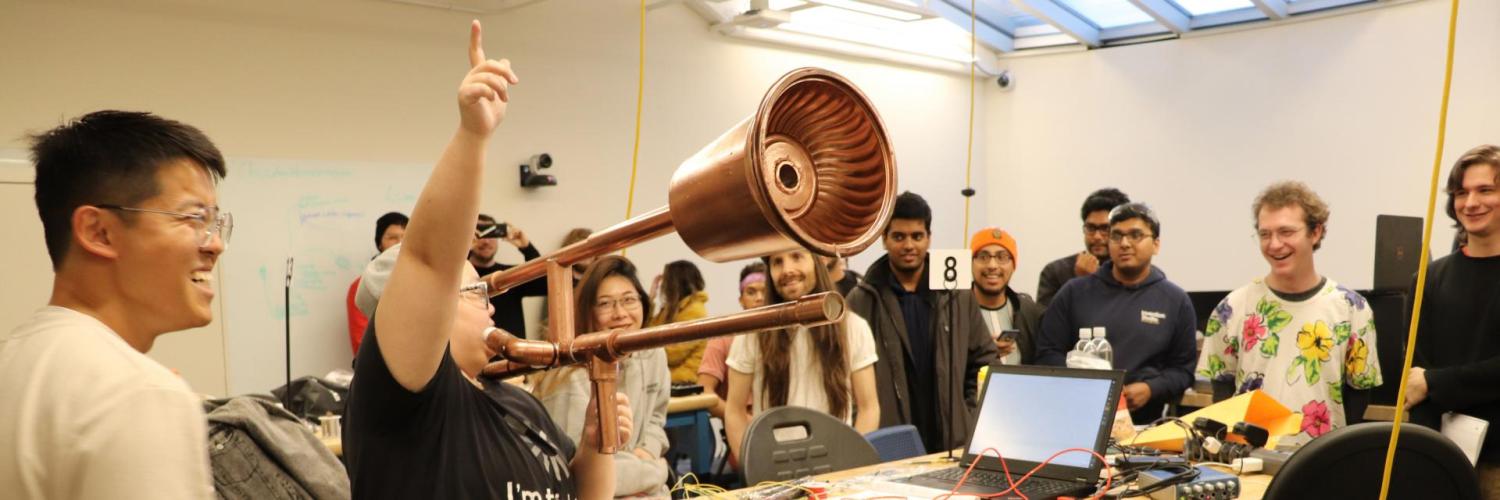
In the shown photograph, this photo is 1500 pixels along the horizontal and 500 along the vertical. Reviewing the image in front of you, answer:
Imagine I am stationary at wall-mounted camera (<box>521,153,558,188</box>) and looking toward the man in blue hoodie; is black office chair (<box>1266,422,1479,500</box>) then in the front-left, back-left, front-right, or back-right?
front-right

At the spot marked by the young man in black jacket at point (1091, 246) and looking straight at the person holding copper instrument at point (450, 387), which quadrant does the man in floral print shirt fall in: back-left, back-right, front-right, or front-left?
front-left

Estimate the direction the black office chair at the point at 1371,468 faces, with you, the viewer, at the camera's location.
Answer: facing away from the viewer

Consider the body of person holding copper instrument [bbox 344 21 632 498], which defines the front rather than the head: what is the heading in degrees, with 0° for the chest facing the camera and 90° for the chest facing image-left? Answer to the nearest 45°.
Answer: approximately 315°

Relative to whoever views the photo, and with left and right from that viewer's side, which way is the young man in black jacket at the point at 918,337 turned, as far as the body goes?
facing the viewer

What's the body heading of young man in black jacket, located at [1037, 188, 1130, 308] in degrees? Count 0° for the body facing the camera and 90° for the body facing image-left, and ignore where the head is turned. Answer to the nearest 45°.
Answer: approximately 45°

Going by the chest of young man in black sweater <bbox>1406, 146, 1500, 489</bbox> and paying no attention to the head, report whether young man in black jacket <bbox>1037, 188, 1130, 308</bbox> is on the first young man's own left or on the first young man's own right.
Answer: on the first young man's own right

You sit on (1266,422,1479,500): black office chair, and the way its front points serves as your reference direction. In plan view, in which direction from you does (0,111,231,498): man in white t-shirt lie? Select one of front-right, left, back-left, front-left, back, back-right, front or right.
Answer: back-left
